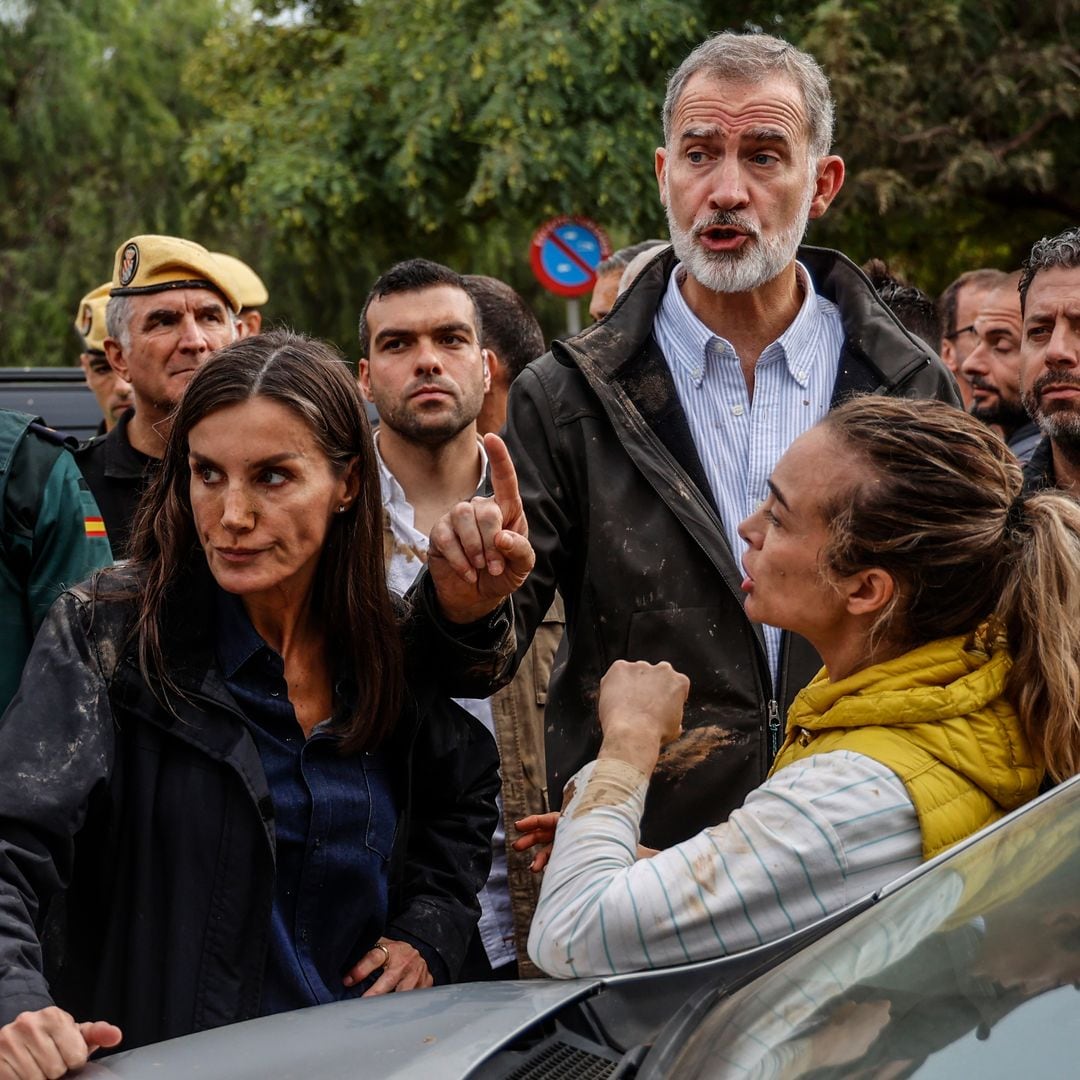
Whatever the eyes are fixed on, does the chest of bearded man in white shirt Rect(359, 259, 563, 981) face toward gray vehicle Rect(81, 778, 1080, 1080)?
yes

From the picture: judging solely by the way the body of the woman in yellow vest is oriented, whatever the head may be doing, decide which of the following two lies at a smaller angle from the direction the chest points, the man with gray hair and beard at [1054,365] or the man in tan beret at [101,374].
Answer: the man in tan beret

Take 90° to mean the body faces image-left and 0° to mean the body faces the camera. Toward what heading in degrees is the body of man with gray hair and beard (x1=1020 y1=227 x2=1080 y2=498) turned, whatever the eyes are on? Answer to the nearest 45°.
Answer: approximately 45°

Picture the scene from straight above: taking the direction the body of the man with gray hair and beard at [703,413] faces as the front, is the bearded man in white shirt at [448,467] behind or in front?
behind

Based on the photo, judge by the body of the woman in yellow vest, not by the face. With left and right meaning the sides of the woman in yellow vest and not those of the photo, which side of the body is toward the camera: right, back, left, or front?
left

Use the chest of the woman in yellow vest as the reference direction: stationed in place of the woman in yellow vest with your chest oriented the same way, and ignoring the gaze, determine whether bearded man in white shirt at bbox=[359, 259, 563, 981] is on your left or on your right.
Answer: on your right

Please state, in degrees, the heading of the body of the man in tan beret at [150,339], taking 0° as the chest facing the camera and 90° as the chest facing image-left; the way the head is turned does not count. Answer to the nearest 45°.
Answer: approximately 315°

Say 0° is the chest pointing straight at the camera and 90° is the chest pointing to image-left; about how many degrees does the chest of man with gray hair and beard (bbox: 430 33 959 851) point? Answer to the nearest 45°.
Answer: approximately 0°

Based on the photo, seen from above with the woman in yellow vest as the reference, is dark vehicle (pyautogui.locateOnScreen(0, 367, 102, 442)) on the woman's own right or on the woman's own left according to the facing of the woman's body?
on the woman's own right

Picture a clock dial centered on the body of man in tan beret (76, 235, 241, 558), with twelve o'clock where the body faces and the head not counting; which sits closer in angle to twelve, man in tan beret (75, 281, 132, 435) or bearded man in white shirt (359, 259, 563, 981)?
the bearded man in white shirt
